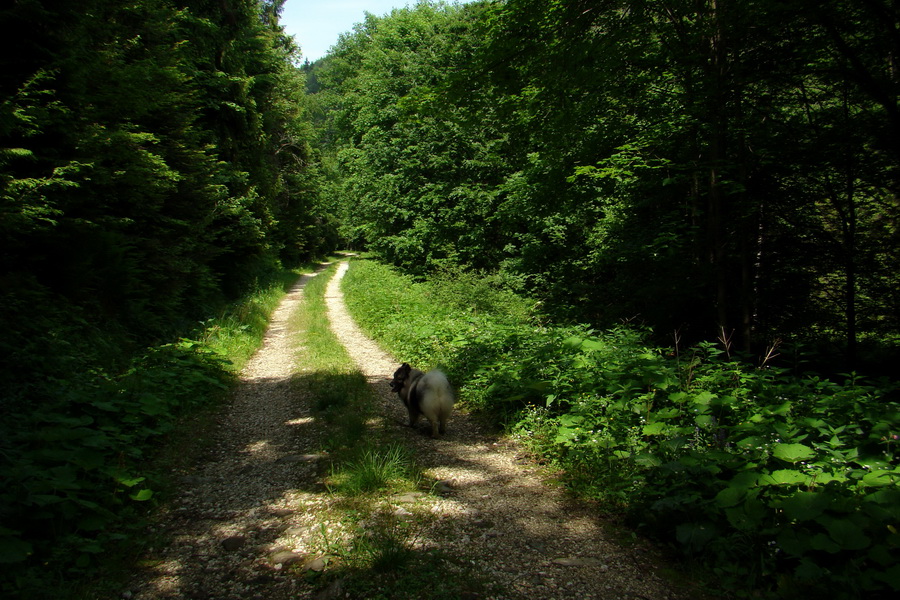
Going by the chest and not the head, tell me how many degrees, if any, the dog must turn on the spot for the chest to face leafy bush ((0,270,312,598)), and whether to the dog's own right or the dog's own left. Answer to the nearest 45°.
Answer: approximately 45° to the dog's own left

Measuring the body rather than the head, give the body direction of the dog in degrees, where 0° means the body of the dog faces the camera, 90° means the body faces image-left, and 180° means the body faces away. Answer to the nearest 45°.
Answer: approximately 135°
